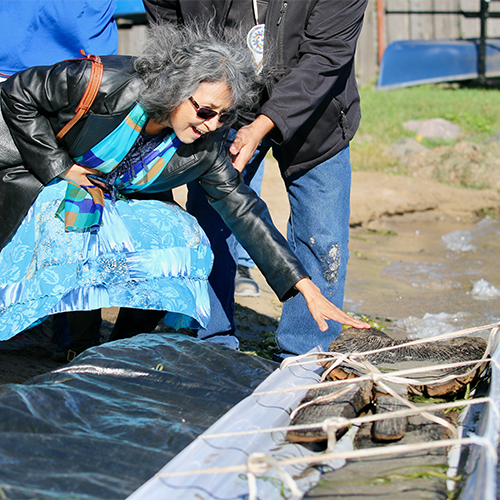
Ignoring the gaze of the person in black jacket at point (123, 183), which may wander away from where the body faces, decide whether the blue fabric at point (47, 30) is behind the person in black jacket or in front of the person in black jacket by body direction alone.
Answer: behind

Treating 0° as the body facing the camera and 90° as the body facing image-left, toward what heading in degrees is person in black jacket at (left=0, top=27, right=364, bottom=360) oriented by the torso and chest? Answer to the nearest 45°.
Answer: approximately 315°

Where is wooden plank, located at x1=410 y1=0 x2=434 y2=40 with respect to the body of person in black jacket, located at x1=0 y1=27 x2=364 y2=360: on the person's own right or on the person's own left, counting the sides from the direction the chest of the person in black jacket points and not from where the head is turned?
on the person's own left

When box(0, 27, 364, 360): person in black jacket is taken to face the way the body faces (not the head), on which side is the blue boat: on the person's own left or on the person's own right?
on the person's own left

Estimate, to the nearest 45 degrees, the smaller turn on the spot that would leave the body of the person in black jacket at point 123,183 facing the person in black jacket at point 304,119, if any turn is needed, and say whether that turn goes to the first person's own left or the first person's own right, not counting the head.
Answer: approximately 90° to the first person's own left
